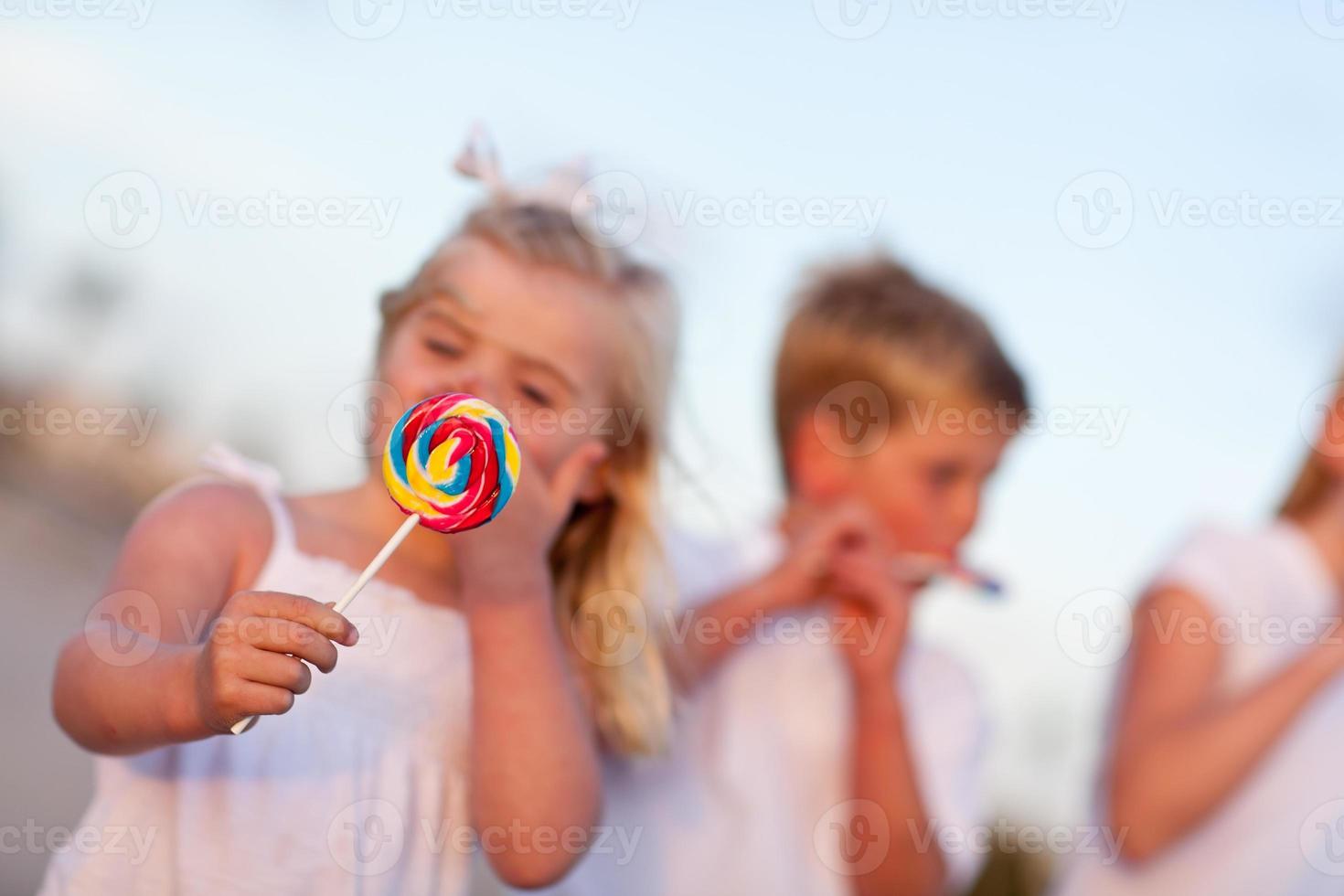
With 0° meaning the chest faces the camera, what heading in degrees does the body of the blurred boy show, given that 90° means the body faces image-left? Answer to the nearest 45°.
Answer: approximately 315°

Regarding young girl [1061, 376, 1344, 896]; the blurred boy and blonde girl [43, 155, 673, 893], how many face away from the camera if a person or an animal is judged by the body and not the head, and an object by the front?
0

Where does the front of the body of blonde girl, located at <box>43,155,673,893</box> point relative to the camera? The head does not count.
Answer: toward the camera

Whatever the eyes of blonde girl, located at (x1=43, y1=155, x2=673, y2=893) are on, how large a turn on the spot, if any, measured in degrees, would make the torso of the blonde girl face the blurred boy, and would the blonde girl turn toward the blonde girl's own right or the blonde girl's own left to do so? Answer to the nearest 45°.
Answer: approximately 135° to the blonde girl's own left

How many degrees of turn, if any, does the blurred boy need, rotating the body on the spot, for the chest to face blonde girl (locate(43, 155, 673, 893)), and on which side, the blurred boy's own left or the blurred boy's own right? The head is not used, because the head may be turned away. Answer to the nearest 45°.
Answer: approximately 90° to the blurred boy's own right

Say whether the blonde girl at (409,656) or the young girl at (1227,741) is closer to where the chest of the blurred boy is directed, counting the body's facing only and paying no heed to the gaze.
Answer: the young girl

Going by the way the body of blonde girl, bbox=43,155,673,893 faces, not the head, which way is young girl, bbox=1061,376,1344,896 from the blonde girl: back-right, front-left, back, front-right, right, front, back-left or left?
left

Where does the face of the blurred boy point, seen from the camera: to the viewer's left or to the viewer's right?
to the viewer's right
